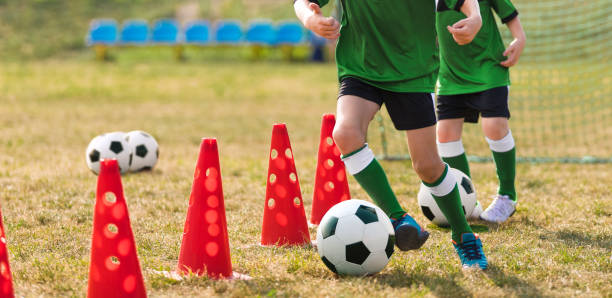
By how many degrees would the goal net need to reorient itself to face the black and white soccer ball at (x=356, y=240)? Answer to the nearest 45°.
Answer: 0° — it already faces it

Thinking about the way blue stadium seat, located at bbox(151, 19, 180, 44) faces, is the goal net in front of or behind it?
in front

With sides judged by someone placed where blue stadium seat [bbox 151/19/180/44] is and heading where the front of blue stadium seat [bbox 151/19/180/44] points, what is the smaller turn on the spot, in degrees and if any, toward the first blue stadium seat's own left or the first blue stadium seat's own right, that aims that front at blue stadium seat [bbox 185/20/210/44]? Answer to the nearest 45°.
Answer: approximately 90° to the first blue stadium seat's own left

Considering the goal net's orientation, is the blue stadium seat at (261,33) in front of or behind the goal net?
behind

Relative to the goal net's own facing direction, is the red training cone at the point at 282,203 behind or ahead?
ahead

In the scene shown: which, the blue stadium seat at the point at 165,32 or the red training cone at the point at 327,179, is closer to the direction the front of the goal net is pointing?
the red training cone

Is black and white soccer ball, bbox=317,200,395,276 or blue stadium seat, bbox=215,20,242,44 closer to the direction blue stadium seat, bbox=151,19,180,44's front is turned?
the black and white soccer ball

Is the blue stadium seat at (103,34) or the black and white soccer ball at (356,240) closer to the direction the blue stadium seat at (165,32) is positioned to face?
the black and white soccer ball

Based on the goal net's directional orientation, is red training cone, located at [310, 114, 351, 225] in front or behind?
in front

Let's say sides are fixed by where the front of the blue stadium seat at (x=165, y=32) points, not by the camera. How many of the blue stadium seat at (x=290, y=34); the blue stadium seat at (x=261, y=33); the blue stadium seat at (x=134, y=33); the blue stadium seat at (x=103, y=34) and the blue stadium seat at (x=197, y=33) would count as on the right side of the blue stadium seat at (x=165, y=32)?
2

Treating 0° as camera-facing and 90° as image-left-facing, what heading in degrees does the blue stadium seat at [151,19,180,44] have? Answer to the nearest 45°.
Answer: approximately 0°

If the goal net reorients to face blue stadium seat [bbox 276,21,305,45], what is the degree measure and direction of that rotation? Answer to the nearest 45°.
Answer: approximately 135° to its right

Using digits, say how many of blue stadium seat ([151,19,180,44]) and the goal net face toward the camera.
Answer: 2

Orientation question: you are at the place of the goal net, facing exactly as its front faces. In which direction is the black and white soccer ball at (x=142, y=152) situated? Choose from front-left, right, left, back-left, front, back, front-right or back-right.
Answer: front-right

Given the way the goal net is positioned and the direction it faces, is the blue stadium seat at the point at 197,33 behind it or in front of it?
behind
